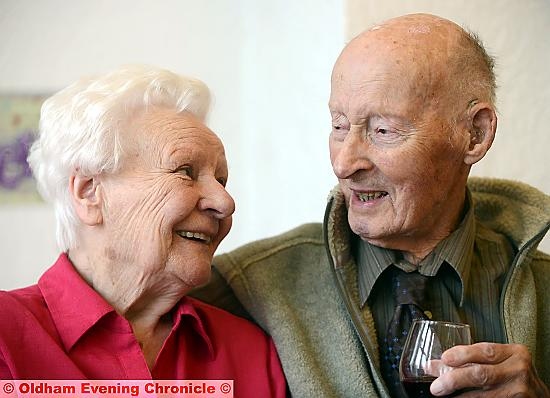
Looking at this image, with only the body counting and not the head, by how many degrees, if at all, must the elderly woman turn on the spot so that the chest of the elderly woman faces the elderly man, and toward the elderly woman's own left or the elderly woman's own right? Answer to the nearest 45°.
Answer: approximately 45° to the elderly woman's own left

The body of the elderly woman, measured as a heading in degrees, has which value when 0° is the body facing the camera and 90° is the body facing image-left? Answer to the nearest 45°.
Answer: approximately 315°

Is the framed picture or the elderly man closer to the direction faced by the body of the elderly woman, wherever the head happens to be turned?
the elderly man

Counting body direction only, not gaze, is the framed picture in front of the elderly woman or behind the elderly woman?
behind
